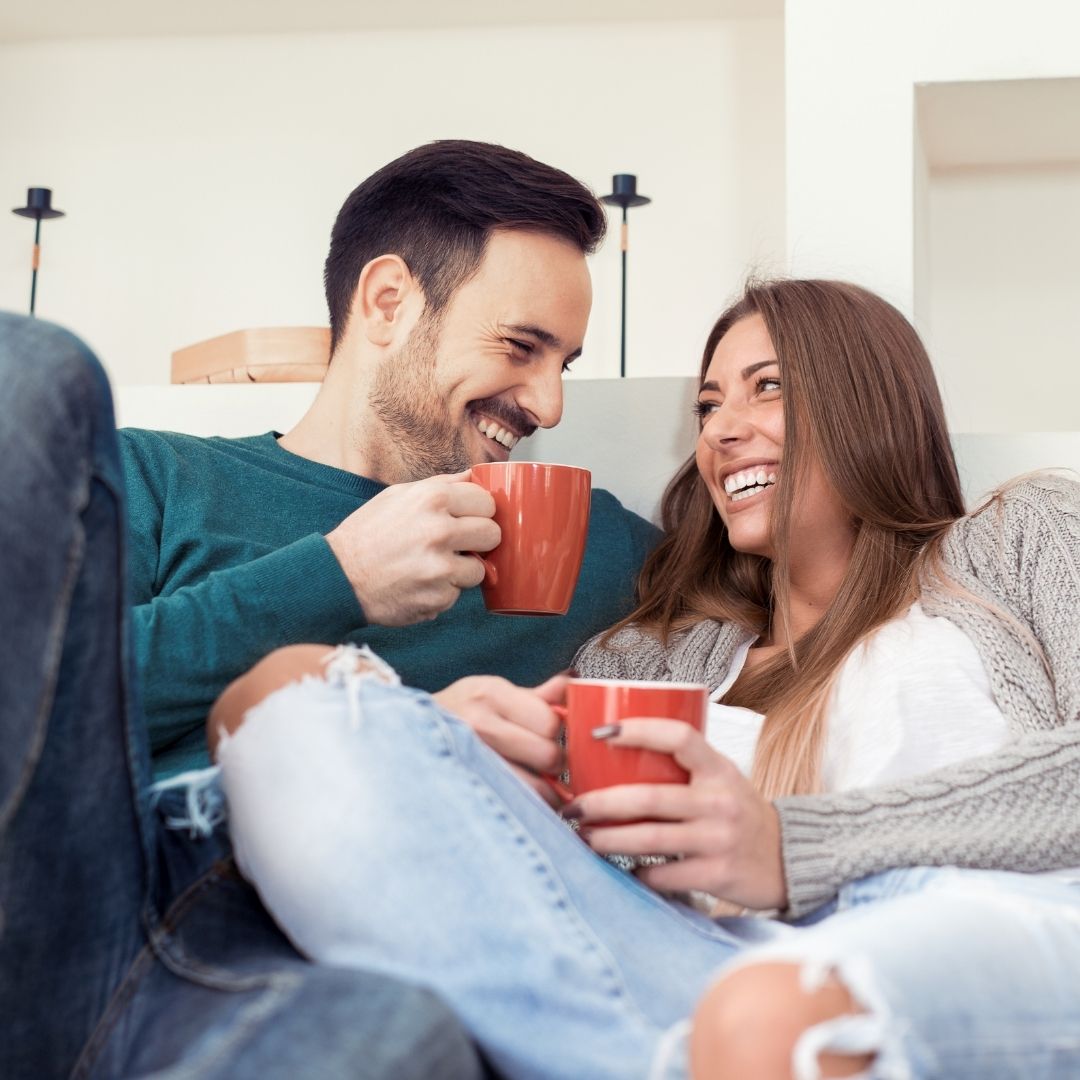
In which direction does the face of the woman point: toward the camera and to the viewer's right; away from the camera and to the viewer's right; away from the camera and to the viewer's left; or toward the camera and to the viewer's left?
toward the camera and to the viewer's left

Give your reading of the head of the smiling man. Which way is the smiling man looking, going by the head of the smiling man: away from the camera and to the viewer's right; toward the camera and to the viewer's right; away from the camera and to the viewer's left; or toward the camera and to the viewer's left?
toward the camera and to the viewer's right

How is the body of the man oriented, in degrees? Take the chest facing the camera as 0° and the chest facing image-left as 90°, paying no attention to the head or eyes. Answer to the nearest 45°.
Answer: approximately 315°

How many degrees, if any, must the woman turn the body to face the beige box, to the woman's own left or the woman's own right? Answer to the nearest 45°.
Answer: approximately 90° to the woman's own right

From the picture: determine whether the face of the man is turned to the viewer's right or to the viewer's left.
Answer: to the viewer's right

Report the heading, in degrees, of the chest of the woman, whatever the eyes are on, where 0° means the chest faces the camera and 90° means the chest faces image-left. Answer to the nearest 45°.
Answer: approximately 45°

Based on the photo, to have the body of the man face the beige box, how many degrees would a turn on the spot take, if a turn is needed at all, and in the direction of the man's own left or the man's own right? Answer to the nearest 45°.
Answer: approximately 135° to the man's own left
